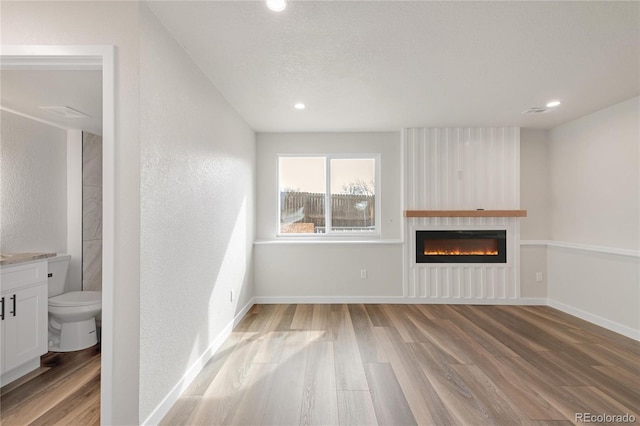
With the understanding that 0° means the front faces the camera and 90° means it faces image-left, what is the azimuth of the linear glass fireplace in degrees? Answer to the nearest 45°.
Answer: approximately 0°

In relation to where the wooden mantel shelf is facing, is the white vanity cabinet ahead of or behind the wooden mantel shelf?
ahead

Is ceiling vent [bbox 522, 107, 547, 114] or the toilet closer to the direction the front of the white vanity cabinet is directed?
the ceiling vent

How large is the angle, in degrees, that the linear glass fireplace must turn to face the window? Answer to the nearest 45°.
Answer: approximately 90° to its right

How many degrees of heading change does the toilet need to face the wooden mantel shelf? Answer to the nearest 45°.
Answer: approximately 45° to its left

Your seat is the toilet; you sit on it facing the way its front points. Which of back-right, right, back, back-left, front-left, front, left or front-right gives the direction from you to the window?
front-left

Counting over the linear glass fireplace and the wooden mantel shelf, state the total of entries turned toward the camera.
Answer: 2

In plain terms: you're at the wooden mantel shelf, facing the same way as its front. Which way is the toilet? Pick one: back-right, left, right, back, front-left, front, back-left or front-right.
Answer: front-right

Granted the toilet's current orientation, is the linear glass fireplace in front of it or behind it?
in front

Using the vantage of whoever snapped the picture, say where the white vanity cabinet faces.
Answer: facing the viewer and to the right of the viewer

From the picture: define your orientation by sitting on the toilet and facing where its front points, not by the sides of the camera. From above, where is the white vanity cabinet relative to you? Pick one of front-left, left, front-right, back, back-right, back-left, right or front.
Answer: right
